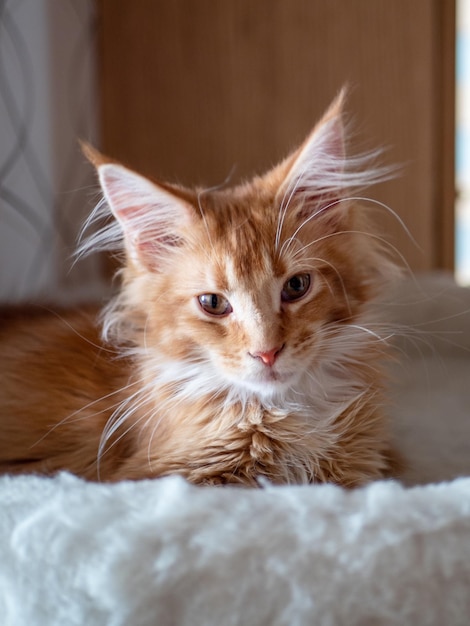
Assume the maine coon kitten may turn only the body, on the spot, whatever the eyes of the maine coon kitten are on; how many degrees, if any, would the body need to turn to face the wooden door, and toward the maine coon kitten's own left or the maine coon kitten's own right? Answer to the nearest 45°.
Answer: approximately 135° to the maine coon kitten's own left

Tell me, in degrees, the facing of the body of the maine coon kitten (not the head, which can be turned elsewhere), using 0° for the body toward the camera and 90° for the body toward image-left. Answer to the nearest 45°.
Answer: approximately 315°
